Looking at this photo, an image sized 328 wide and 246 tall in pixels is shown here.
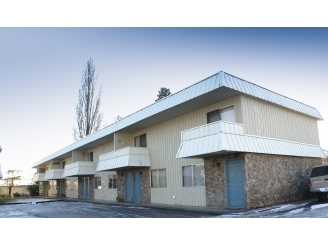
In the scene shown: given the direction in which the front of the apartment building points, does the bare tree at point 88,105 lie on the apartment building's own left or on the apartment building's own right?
on the apartment building's own right

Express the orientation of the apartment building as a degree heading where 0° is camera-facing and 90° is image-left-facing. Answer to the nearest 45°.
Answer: approximately 45°

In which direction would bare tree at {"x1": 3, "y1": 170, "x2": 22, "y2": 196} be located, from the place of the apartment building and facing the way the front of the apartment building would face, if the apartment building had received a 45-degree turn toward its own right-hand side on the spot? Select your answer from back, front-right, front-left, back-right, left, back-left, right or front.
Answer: front-right
